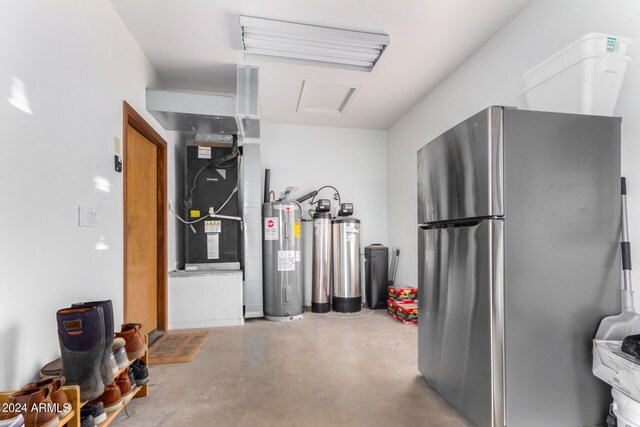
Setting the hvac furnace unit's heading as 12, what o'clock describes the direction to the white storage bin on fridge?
The white storage bin on fridge is roughly at 11 o'clock from the hvac furnace unit.

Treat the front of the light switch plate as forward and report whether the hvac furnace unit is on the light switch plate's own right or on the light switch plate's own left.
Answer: on the light switch plate's own left

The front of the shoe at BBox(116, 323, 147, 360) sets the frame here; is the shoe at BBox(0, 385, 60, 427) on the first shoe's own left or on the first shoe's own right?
on the first shoe's own right

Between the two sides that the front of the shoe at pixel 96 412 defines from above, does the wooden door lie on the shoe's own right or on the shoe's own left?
on the shoe's own left

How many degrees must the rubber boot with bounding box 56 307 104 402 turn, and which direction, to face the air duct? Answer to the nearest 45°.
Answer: approximately 90° to its left
